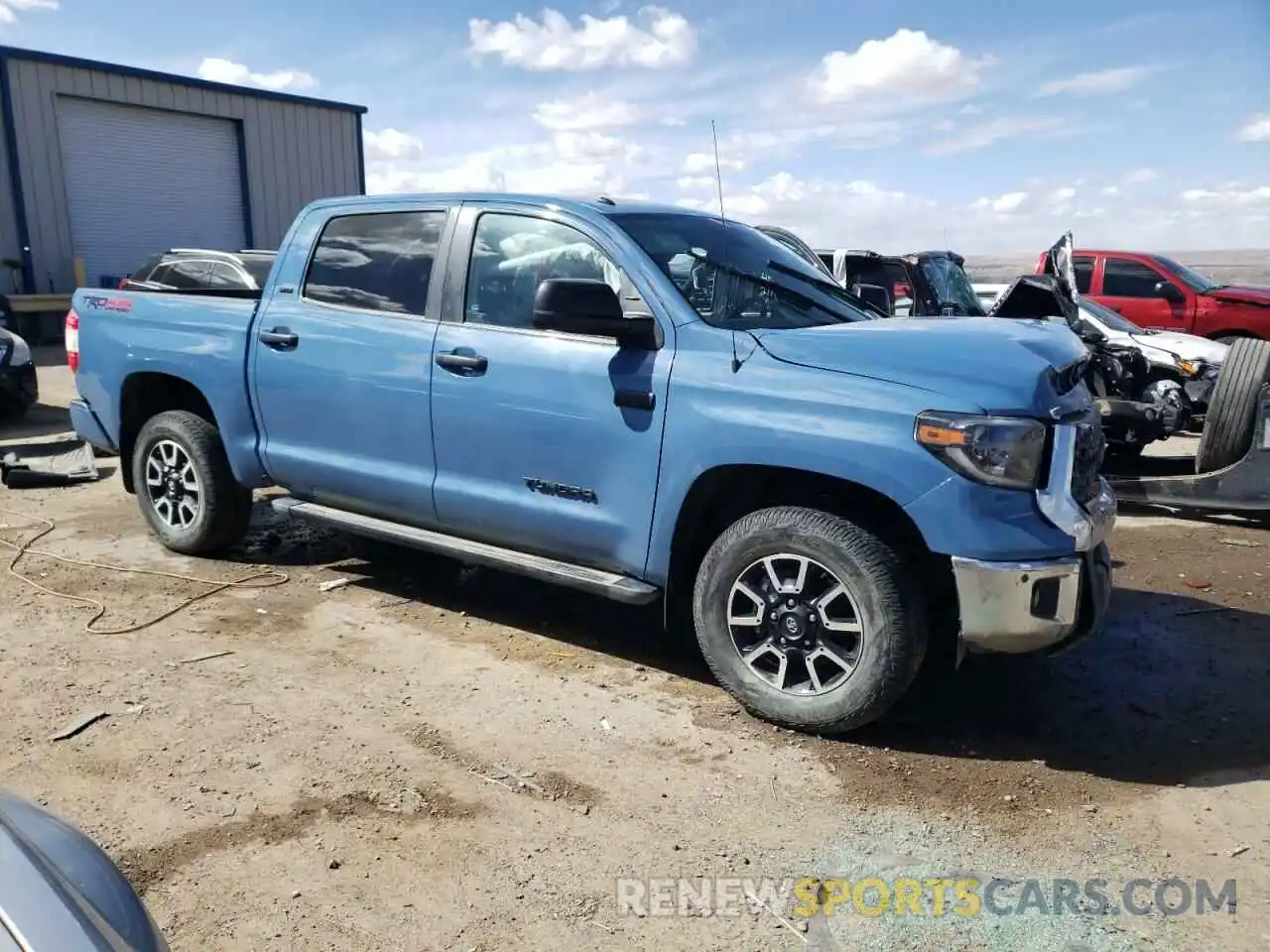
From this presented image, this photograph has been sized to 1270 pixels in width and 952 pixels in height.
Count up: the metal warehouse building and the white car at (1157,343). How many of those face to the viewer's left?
0

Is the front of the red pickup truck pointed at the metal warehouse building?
no

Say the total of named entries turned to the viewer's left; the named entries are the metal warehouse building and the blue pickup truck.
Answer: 0

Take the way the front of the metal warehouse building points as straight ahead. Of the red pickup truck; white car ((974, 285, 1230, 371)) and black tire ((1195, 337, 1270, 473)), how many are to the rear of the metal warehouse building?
0

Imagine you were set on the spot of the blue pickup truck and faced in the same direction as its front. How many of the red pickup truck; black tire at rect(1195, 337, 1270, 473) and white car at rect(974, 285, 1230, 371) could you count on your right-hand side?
0

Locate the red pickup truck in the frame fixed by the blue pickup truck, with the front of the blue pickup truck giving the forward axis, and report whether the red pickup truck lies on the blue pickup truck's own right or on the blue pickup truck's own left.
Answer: on the blue pickup truck's own left

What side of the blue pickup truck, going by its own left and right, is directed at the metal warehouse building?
back

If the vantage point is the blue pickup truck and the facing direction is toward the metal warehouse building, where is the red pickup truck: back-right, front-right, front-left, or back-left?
front-right

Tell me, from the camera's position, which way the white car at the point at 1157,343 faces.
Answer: facing the viewer and to the right of the viewer

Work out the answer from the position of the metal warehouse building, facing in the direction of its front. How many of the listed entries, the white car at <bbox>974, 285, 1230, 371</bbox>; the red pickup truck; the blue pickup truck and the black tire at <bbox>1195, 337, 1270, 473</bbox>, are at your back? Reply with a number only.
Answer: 0

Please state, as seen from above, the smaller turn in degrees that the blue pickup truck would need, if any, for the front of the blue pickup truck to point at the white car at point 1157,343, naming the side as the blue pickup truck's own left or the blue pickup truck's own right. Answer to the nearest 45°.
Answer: approximately 90° to the blue pickup truck's own left

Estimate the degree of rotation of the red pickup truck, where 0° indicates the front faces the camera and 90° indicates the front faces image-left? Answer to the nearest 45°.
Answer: approximately 315°

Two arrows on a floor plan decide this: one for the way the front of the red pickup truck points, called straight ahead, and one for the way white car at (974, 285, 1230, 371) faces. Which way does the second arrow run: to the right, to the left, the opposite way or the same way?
the same way
